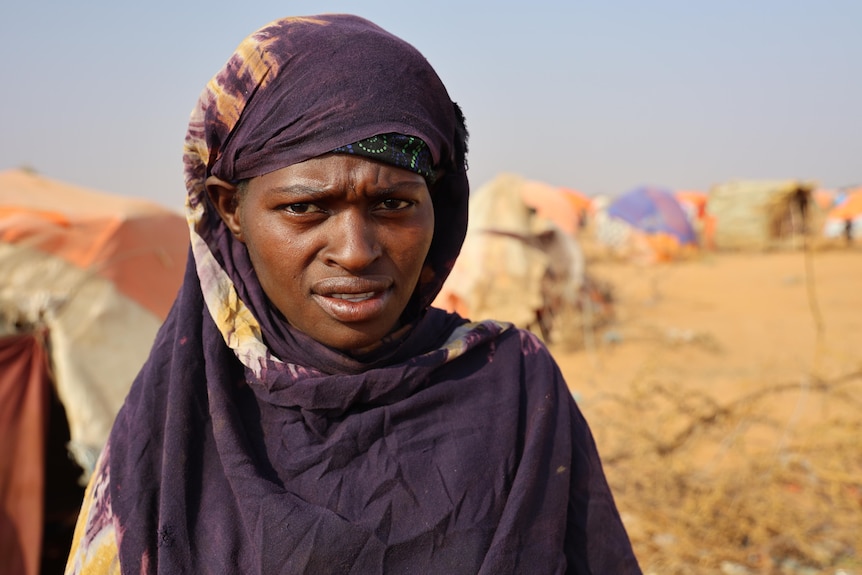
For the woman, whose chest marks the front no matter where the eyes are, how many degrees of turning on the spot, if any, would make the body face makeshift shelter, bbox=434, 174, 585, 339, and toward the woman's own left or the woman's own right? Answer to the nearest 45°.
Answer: approximately 180°

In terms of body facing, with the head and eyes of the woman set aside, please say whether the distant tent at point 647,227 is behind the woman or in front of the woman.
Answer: behind

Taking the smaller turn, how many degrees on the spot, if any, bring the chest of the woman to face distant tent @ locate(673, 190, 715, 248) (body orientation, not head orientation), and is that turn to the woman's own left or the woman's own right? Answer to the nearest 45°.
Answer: approximately 135° to the woman's own left

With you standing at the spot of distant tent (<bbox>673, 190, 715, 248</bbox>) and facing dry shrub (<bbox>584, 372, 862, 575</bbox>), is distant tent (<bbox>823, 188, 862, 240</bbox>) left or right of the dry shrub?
left

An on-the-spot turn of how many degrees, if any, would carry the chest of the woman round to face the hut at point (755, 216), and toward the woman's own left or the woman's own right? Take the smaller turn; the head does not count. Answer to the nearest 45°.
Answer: approximately 135° to the woman's own left

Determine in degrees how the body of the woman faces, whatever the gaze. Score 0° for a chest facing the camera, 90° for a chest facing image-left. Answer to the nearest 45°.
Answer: approximately 0°

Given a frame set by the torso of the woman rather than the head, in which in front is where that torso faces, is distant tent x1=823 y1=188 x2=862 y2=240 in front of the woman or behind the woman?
behind

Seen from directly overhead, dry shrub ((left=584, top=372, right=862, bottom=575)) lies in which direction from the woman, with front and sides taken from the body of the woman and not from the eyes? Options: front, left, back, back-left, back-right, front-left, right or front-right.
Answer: back-left
